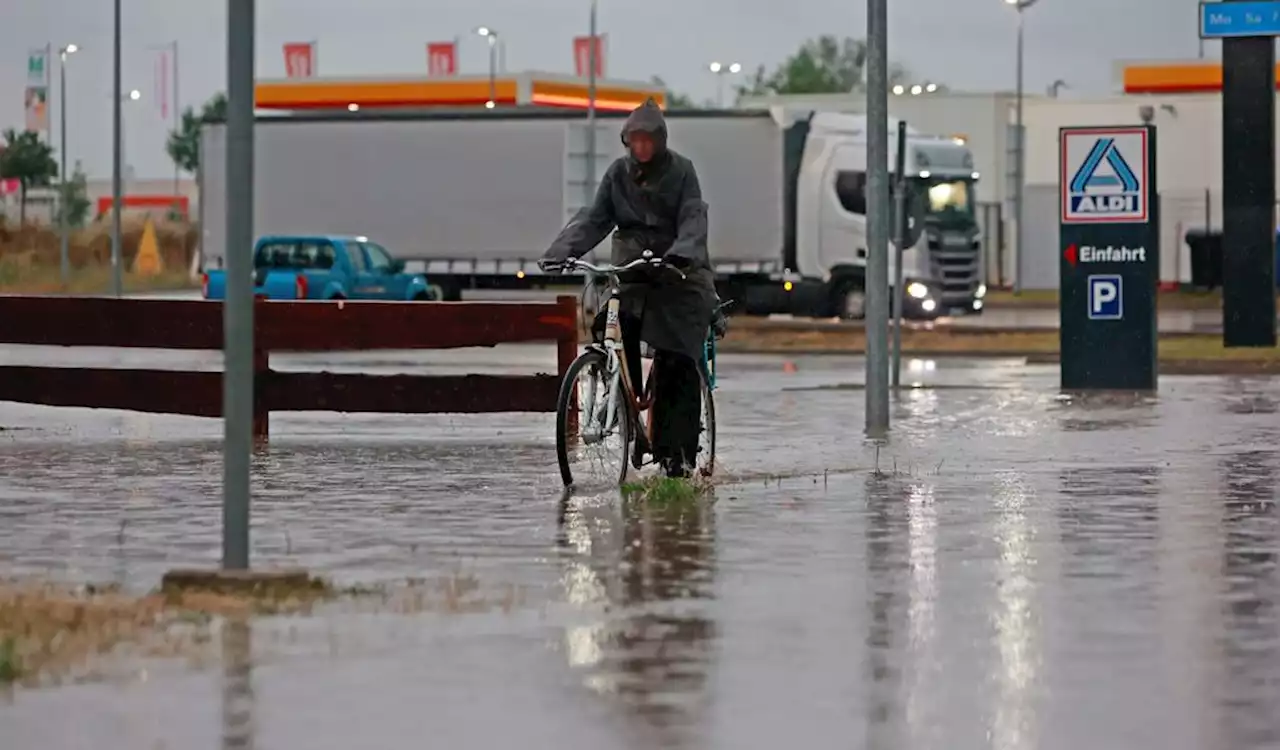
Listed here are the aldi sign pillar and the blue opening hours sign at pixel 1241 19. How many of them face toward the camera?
2

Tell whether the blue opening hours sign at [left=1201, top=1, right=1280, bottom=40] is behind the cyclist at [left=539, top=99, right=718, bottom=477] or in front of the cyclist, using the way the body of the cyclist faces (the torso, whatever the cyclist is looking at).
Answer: behind

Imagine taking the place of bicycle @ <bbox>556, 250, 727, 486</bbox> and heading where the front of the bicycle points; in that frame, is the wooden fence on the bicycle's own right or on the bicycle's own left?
on the bicycle's own right

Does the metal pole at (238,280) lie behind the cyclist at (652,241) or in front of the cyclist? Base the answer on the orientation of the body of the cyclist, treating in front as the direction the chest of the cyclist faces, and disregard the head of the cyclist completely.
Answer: in front

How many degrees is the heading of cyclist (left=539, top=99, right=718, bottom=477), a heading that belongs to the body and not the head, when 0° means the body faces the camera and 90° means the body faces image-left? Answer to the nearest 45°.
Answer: approximately 45°

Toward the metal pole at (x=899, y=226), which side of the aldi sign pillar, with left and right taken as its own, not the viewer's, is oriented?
right

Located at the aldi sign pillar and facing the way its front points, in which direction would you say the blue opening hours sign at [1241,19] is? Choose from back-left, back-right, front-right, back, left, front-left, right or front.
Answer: back

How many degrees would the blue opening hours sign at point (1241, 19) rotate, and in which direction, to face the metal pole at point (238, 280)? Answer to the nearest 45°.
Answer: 0° — it already faces it

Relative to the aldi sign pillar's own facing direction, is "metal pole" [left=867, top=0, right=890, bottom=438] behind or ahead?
ahead

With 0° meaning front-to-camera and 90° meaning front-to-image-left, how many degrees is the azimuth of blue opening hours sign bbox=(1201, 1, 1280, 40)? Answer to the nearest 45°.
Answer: approximately 0°
